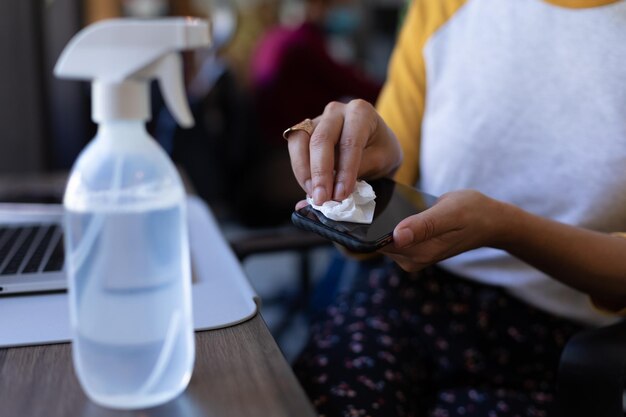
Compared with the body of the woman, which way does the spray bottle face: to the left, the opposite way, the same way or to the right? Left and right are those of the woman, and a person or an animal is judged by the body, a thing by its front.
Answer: the opposite way

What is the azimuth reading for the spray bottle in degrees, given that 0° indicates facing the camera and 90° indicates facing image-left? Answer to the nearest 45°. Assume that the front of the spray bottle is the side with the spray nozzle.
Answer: approximately 270°

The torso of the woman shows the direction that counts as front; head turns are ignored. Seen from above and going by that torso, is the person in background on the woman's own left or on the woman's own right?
on the woman's own right

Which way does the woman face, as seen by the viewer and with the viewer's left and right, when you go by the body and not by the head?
facing the viewer and to the left of the viewer
